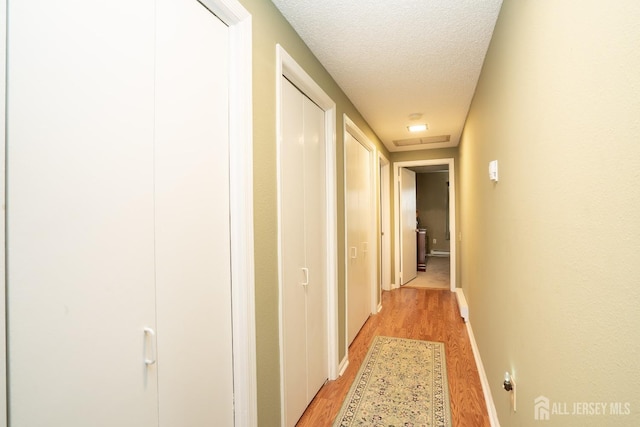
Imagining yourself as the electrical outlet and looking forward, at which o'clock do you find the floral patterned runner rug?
The floral patterned runner rug is roughly at 1 o'clock from the electrical outlet.

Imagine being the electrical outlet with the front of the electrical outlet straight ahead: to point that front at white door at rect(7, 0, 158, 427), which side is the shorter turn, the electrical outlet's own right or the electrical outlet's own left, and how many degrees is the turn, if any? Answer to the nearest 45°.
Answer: approximately 45° to the electrical outlet's own left

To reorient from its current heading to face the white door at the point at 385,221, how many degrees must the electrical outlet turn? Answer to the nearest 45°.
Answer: approximately 45° to its right

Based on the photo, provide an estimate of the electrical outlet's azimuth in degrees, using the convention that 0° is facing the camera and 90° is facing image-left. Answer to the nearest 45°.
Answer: approximately 90°

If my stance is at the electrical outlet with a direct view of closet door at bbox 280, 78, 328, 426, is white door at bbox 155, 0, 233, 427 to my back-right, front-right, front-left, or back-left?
front-left

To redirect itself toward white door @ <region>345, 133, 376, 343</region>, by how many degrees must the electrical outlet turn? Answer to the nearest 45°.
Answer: approximately 45° to its right

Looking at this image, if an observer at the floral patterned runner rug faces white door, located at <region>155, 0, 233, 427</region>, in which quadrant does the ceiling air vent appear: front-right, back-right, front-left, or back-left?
back-right

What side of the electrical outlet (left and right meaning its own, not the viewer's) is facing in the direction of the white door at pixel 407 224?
right

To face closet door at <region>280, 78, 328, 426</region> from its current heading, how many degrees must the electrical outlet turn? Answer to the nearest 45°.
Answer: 0° — it already faces it

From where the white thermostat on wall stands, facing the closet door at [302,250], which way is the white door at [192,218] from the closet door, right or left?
left

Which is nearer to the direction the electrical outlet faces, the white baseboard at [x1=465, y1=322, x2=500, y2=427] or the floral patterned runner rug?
the floral patterned runner rug

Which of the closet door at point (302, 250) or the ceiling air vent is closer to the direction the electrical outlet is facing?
the closet door
